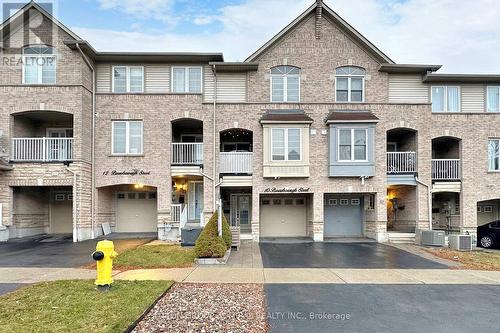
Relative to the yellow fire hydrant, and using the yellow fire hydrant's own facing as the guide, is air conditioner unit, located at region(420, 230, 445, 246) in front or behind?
behind

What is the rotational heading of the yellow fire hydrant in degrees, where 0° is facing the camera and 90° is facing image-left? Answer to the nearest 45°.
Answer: approximately 45°

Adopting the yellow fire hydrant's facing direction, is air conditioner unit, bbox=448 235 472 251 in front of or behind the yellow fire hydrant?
behind
